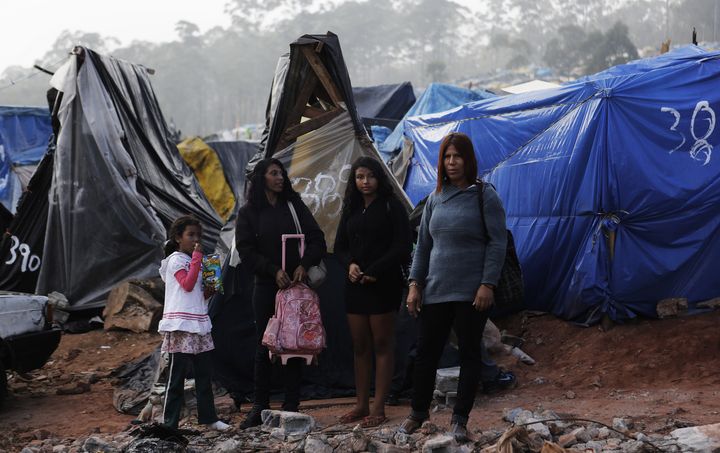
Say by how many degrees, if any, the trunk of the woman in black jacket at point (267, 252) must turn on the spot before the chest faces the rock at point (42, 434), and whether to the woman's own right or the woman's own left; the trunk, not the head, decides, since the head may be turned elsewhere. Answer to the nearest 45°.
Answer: approximately 90° to the woman's own right

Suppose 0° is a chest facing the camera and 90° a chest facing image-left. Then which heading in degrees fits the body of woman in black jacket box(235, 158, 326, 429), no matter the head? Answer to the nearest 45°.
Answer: approximately 0°

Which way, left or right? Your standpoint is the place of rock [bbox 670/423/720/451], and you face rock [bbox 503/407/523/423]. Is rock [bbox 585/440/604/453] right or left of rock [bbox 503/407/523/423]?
left

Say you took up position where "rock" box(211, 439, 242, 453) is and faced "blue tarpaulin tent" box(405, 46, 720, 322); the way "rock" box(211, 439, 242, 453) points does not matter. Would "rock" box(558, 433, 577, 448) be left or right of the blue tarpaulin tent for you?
right

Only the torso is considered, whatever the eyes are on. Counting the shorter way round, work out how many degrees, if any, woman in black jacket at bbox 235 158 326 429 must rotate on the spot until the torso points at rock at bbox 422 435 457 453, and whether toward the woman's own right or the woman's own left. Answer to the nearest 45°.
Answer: approximately 45° to the woman's own left

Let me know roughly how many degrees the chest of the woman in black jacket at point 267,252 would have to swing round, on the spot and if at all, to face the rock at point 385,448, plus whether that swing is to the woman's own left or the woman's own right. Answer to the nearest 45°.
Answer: approximately 45° to the woman's own left

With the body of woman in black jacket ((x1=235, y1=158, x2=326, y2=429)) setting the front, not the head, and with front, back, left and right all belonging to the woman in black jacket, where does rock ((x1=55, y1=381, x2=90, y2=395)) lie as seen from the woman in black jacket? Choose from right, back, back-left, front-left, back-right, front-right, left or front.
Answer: back-right

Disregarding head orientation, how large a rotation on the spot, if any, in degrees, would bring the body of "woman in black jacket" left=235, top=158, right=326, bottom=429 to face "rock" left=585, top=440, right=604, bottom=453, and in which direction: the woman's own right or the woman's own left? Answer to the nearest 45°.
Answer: approximately 45° to the woman's own left

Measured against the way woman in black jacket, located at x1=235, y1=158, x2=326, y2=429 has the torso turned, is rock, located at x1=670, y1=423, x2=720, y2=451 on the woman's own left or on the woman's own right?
on the woman's own left
